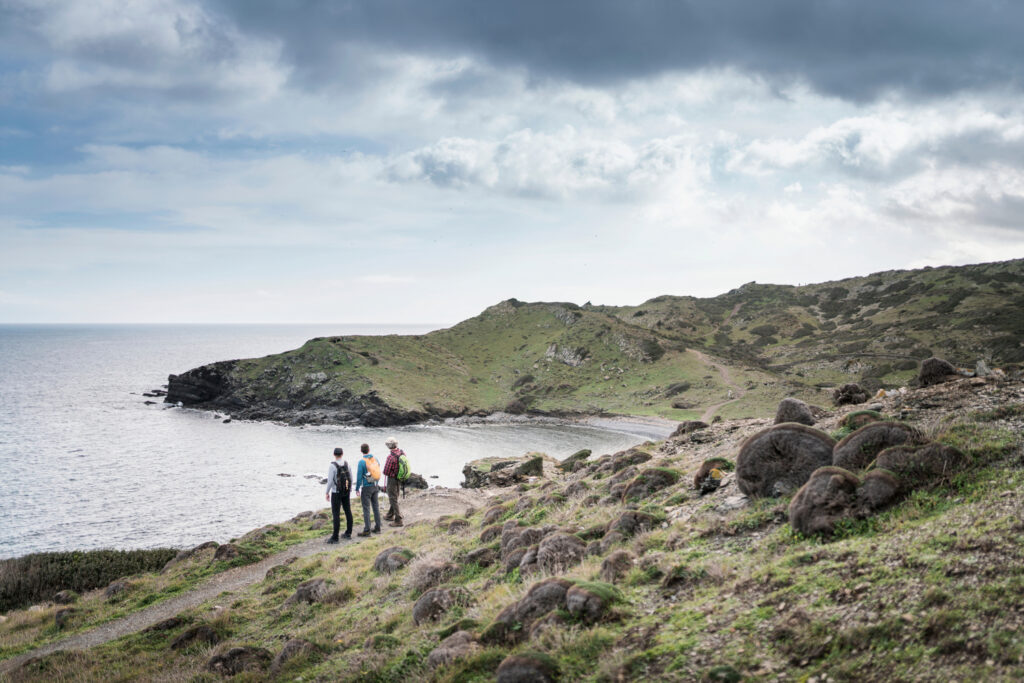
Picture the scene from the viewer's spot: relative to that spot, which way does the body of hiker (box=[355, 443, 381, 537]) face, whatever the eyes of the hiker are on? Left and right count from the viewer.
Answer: facing away from the viewer and to the left of the viewer

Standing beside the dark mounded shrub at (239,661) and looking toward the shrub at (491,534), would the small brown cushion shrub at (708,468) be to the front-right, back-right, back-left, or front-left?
front-right

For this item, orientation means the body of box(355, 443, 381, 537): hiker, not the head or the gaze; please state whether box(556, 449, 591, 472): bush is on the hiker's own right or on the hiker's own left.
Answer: on the hiker's own right

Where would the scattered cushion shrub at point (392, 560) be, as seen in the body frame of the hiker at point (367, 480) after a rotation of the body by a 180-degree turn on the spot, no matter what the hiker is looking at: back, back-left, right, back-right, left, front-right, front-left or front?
front-right

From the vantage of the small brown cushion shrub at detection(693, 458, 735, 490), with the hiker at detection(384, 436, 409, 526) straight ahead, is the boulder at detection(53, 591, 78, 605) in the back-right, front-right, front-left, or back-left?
front-left

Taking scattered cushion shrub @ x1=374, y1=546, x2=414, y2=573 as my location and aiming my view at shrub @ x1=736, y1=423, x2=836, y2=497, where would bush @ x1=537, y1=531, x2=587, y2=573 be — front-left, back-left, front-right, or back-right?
front-right

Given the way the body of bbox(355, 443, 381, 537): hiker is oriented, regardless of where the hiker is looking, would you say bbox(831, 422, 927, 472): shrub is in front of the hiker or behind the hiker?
behind

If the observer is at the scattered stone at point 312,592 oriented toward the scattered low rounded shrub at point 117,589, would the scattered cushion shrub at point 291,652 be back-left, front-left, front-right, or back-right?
back-left
